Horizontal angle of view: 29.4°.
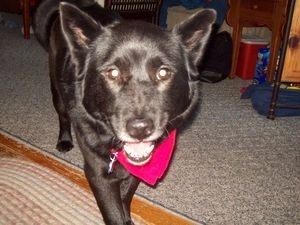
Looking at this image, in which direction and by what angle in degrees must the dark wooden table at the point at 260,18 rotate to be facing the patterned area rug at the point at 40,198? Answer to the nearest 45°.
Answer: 0° — it already faces it

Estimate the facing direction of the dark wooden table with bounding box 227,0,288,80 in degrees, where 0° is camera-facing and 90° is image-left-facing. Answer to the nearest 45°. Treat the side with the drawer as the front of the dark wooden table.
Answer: approximately 0°
